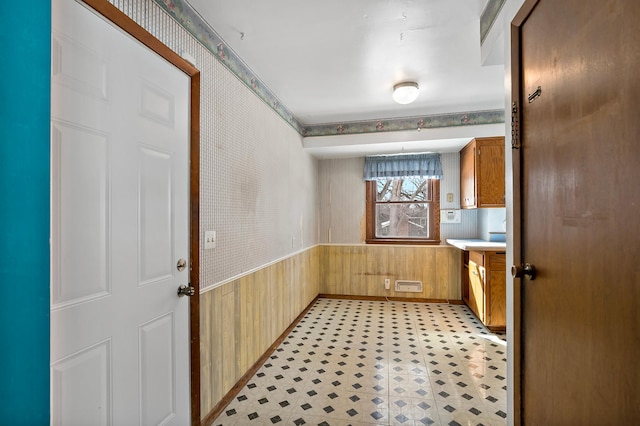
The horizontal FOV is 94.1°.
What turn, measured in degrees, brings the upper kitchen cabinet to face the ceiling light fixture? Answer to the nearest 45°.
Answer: approximately 45° to its left

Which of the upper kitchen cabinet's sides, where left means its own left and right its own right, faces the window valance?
front

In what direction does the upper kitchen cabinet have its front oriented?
to the viewer's left

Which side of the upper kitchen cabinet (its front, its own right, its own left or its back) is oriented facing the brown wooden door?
left

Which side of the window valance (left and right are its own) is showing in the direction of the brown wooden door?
front

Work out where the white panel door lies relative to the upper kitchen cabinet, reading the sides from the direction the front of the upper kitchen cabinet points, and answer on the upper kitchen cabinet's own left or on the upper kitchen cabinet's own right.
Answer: on the upper kitchen cabinet's own left

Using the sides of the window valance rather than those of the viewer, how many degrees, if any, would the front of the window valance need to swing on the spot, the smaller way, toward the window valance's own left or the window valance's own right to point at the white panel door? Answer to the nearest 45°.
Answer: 0° — it already faces it

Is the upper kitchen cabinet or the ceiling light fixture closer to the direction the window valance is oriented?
the ceiling light fixture

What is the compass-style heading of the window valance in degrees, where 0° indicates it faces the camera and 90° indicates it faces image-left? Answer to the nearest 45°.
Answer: approximately 0°

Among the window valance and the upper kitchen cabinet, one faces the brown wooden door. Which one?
the window valance

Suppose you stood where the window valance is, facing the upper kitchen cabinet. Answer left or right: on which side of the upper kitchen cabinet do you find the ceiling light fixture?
right

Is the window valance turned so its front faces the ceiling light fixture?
yes
